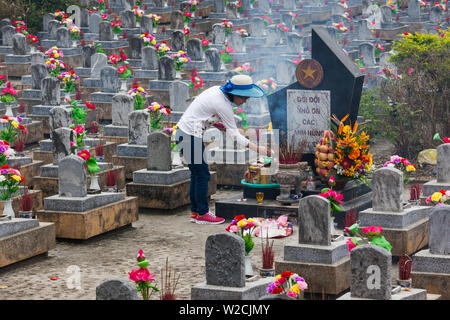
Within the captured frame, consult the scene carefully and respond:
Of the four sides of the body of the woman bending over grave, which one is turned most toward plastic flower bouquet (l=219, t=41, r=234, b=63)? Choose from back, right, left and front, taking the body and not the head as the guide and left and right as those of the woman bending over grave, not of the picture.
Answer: left

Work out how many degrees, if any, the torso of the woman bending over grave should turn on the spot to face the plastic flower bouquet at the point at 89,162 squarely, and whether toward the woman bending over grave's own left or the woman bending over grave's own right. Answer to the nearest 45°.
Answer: approximately 180°

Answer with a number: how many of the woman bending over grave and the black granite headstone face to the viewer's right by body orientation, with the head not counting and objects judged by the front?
1

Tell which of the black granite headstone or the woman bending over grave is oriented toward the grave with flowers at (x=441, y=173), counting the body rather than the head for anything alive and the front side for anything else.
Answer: the woman bending over grave

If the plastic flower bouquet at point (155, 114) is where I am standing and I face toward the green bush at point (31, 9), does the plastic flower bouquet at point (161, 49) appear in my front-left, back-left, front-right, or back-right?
front-right

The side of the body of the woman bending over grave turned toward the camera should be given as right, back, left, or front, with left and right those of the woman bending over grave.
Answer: right

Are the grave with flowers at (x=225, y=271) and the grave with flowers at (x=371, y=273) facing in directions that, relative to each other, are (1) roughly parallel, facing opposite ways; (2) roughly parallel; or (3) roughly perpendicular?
roughly parallel
